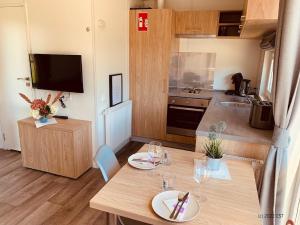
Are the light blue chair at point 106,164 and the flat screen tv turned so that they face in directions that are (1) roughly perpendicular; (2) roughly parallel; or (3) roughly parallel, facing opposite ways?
roughly perpendicular

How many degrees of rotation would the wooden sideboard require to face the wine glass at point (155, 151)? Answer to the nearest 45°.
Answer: approximately 90° to its left

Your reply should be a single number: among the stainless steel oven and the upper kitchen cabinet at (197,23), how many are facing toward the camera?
2

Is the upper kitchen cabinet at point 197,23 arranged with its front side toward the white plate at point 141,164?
yes

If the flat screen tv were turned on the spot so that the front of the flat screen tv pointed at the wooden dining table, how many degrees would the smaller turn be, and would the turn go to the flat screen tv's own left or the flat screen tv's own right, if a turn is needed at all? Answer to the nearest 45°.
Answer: approximately 45° to the flat screen tv's own left

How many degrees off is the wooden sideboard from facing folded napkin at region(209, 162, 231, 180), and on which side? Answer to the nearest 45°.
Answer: approximately 90° to its left

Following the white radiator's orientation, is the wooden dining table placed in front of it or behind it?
in front

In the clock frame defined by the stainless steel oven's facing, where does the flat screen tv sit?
The flat screen tv is roughly at 2 o'clock from the stainless steel oven.

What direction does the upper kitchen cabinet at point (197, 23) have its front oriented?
toward the camera

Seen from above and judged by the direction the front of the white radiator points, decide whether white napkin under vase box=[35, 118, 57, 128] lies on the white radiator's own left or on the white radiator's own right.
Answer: on the white radiator's own right

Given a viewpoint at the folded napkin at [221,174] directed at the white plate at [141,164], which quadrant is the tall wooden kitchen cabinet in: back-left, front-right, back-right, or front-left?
front-right

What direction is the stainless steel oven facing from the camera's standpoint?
toward the camera

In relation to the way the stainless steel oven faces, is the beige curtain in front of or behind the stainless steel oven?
in front

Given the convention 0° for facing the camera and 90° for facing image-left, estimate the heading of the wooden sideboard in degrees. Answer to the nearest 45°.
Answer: approximately 45°

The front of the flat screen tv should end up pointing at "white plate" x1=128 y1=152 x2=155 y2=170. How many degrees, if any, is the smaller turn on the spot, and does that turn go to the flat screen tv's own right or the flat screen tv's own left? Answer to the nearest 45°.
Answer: approximately 45° to the flat screen tv's own left
